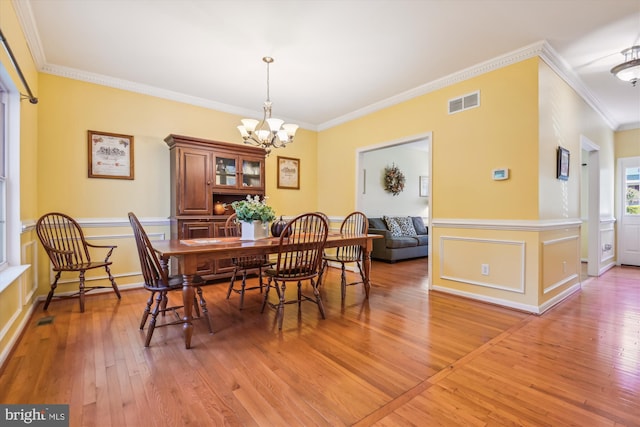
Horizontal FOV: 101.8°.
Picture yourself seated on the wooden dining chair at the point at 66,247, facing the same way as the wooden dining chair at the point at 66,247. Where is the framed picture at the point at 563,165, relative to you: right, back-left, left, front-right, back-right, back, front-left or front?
front

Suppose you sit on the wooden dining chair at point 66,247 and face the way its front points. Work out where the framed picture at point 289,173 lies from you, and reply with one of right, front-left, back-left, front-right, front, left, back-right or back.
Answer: front-left

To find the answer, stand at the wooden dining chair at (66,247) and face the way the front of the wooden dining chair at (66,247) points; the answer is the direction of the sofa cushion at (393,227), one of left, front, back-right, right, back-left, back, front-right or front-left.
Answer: front-left

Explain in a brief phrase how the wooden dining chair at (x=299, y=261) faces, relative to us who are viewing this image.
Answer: facing away from the viewer and to the left of the viewer

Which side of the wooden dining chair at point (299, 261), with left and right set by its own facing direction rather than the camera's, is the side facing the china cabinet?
front

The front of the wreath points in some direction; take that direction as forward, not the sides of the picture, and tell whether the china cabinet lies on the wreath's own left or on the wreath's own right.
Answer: on the wreath's own right

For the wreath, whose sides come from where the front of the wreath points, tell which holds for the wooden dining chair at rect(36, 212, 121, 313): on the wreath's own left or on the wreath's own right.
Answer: on the wreath's own right

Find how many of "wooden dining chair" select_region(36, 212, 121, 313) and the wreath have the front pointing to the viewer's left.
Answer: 0

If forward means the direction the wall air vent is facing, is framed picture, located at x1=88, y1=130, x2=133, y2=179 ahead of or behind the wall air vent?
ahead

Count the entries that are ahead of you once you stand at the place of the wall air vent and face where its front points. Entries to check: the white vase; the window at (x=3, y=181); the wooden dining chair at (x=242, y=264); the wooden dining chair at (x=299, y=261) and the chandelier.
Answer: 5

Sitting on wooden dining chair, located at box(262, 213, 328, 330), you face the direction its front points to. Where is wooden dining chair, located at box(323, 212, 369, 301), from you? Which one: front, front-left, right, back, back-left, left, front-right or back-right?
right

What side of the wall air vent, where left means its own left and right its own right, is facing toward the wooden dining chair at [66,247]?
front

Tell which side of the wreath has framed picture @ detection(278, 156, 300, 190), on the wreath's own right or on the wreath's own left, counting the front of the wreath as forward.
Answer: on the wreath's own right

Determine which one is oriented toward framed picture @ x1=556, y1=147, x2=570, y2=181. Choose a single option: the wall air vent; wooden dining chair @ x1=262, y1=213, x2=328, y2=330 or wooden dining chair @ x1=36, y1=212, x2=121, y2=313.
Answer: wooden dining chair @ x1=36, y1=212, x2=121, y2=313

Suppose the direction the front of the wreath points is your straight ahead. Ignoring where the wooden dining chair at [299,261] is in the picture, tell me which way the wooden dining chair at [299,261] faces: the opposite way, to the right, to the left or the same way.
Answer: the opposite way

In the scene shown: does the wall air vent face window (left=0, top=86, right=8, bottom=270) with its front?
yes

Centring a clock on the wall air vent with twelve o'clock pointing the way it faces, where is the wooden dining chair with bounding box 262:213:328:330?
The wooden dining chair is roughly at 12 o'clock from the wall air vent.
